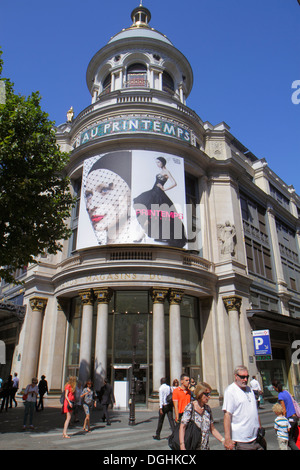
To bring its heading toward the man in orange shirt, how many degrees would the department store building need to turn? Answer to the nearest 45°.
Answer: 0° — it already faces them

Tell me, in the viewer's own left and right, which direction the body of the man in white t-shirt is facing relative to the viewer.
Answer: facing the viewer and to the right of the viewer

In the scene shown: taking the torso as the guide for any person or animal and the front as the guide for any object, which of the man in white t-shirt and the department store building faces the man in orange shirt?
the department store building

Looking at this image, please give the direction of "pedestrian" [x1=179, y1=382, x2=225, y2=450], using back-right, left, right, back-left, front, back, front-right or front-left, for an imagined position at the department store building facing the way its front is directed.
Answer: front

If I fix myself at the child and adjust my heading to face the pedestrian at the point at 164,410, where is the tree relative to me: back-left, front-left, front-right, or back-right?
front-left

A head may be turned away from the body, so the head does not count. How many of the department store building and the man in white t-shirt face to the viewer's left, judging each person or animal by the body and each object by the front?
0

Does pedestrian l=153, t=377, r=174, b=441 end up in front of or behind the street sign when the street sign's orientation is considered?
in front

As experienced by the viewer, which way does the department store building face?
facing the viewer

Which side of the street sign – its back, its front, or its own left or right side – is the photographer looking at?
front

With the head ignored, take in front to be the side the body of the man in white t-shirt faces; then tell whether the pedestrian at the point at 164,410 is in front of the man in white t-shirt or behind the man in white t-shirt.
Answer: behind

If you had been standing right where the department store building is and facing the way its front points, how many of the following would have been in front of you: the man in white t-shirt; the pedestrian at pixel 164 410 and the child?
3

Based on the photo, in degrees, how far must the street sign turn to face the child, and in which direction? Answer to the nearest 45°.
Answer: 0° — it already faces them

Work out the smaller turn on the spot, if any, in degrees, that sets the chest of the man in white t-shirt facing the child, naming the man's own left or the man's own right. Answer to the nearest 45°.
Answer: approximately 135° to the man's own left

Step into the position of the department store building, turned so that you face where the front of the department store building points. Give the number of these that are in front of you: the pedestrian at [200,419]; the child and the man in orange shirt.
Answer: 3

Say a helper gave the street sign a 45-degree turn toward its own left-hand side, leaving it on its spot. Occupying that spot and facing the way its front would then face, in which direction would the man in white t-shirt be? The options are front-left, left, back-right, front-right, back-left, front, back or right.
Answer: front-right
